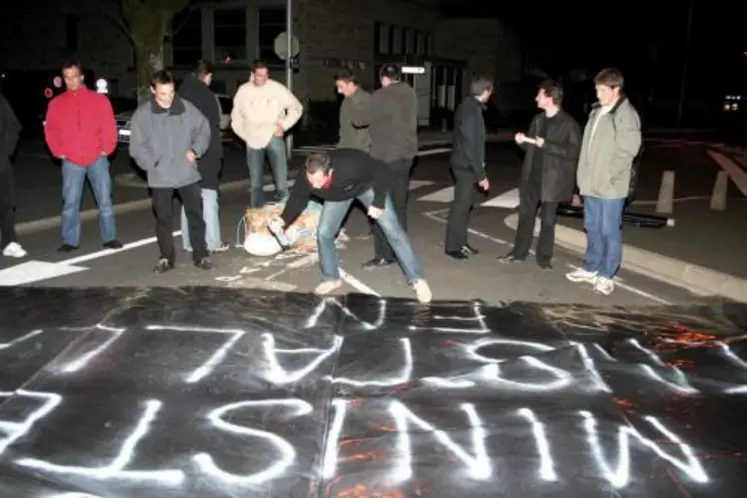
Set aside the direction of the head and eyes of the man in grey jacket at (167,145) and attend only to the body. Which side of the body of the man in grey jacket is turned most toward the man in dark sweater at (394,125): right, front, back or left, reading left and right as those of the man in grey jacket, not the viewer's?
left

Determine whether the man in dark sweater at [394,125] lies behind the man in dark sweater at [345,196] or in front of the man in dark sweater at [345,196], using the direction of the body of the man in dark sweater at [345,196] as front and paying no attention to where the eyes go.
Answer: behind

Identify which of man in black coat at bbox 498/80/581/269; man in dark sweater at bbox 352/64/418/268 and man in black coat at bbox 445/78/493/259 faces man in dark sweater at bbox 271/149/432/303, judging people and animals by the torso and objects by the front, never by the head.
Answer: man in black coat at bbox 498/80/581/269

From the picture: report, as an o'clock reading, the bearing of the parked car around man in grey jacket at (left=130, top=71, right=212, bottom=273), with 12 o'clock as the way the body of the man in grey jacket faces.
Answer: The parked car is roughly at 6 o'clock from the man in grey jacket.

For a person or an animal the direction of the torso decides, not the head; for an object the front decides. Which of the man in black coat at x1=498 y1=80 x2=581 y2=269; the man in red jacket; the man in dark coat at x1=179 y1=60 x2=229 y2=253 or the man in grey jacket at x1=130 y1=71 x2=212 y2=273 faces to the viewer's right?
the man in dark coat

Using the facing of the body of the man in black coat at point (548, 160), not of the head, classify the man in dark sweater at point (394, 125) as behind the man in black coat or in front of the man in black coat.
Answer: in front

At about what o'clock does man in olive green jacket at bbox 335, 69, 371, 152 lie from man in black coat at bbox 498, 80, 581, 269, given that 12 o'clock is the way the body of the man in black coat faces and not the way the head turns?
The man in olive green jacket is roughly at 2 o'clock from the man in black coat.

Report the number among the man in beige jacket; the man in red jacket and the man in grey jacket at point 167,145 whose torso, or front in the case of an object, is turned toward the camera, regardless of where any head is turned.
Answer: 3

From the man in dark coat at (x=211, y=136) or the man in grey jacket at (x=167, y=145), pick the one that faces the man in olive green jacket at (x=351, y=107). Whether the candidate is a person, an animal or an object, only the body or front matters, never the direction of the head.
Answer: the man in dark coat
